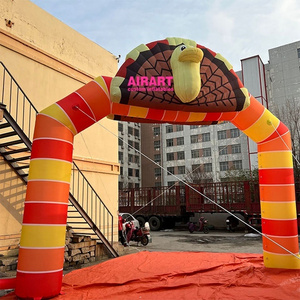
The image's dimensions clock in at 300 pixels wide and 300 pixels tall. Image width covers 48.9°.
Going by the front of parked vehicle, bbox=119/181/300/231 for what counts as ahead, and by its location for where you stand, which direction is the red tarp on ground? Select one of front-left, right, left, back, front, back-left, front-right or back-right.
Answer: right

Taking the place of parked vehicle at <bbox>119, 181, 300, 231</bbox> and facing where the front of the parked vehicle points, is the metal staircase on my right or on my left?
on my right

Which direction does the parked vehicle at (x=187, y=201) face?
to the viewer's right
